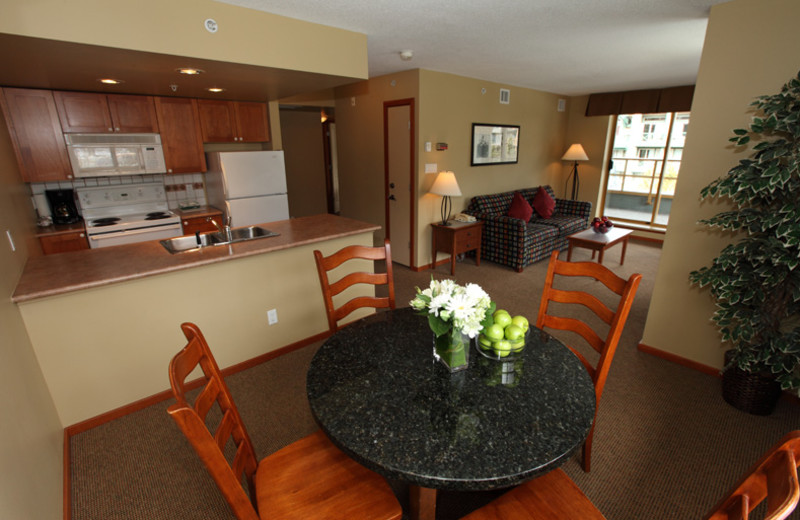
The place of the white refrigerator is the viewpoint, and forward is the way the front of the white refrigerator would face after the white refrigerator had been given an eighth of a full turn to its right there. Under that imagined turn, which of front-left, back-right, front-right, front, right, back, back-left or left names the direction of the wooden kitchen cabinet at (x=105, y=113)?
right

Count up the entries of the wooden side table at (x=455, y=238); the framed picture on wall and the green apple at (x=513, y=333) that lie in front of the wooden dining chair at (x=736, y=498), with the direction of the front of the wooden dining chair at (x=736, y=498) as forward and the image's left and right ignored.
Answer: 3

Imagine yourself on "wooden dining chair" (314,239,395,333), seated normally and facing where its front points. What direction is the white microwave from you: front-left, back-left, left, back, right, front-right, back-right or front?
back

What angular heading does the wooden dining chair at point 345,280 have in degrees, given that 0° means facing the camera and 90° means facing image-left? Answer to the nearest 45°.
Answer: approximately 315°

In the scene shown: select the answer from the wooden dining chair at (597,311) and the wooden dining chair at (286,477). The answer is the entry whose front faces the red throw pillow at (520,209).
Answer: the wooden dining chair at (286,477)

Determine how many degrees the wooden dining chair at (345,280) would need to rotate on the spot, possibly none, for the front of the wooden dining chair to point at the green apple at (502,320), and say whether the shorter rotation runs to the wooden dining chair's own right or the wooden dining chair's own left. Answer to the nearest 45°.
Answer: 0° — it already faces it

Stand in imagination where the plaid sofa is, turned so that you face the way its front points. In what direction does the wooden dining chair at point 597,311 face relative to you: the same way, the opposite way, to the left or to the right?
to the right

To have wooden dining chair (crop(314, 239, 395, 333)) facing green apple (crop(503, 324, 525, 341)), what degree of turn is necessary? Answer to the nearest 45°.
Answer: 0° — it already faces it

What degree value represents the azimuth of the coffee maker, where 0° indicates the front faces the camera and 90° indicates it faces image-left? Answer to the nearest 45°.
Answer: approximately 315°

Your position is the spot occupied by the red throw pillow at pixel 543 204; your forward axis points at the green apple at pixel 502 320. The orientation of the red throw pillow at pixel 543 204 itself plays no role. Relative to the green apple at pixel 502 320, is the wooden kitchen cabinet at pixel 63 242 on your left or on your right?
right

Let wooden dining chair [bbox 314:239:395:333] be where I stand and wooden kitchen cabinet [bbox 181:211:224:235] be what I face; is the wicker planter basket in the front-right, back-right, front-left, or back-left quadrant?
back-right
